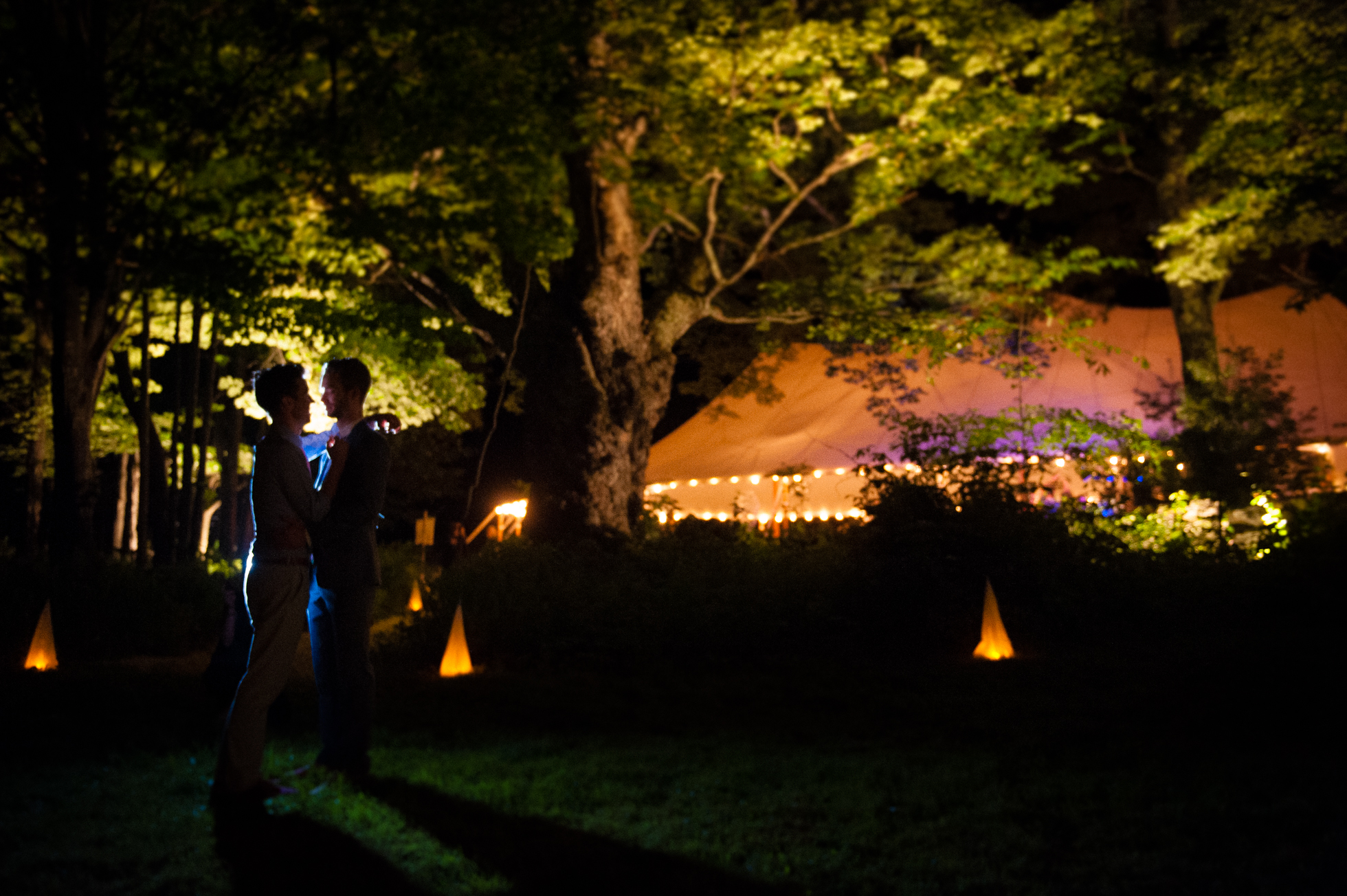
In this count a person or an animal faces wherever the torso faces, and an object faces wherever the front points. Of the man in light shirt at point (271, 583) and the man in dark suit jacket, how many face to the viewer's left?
1

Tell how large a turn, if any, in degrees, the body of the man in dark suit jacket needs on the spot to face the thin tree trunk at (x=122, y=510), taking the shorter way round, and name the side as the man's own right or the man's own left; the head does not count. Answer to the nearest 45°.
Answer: approximately 90° to the man's own right

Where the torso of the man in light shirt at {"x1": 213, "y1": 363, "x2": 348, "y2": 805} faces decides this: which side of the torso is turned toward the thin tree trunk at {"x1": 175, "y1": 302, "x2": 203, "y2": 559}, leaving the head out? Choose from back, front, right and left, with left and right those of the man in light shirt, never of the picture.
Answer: left

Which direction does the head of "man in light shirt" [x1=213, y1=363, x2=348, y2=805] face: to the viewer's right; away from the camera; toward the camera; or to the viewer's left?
to the viewer's right

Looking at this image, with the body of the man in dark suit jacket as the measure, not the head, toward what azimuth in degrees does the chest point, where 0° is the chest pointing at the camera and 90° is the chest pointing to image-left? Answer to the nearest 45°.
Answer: approximately 90°

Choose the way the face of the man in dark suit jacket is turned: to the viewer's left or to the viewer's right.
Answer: to the viewer's left

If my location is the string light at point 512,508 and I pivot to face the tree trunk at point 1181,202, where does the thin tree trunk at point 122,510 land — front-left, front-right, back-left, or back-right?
back-left

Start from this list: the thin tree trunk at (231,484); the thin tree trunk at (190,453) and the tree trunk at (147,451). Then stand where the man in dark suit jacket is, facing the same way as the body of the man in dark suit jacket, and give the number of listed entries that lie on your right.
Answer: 3

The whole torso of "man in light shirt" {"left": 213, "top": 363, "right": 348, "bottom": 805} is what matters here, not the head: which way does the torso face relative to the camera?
to the viewer's right

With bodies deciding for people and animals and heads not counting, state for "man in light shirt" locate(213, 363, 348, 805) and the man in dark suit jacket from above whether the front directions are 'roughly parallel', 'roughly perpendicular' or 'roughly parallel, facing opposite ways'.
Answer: roughly parallel, facing opposite ways

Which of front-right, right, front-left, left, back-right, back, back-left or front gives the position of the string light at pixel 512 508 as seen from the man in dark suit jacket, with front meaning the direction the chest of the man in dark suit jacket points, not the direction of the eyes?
right
